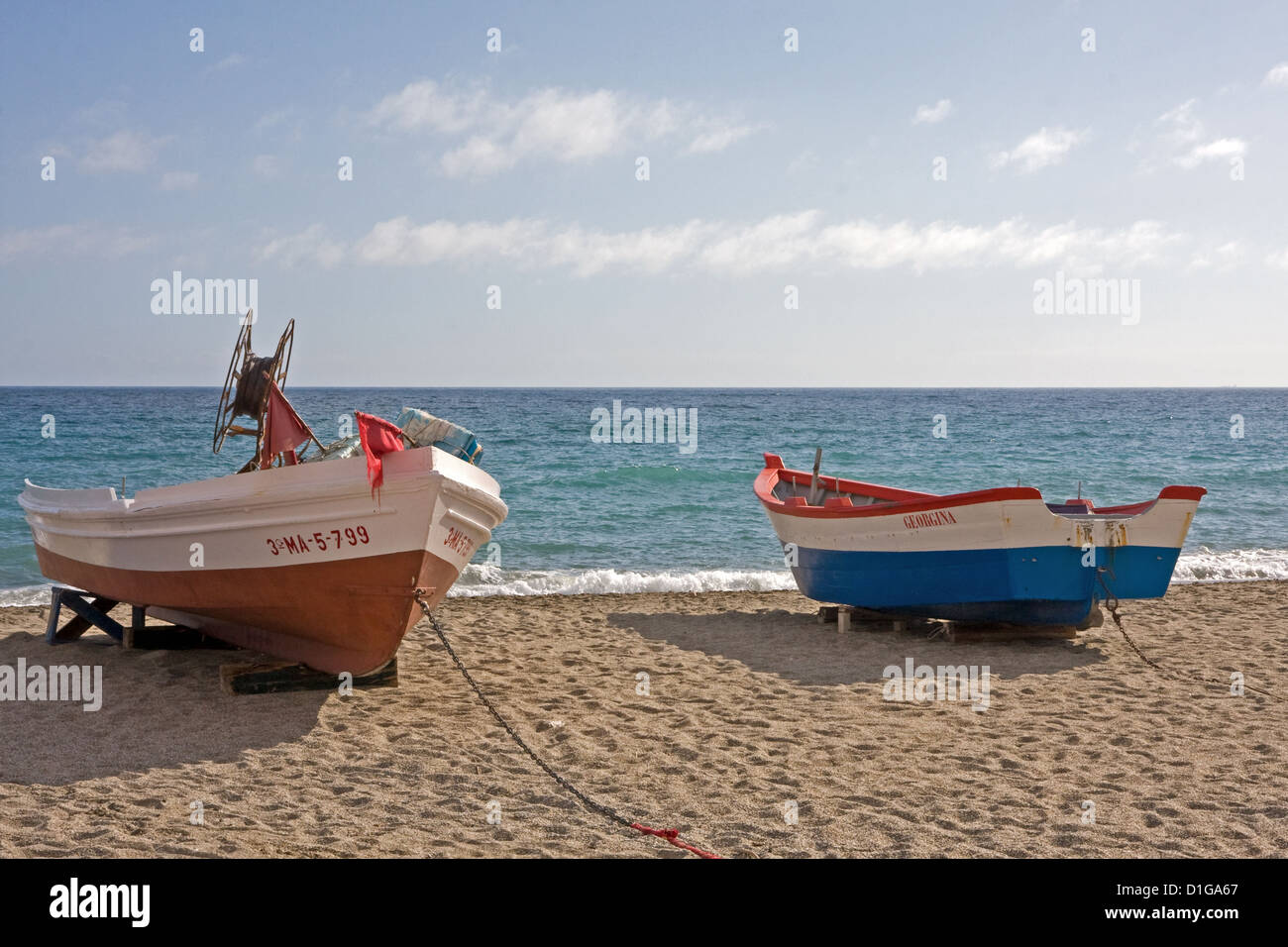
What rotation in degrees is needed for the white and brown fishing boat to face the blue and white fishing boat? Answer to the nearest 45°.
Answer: approximately 45° to its left

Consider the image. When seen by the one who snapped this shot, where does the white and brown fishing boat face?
facing the viewer and to the right of the viewer
